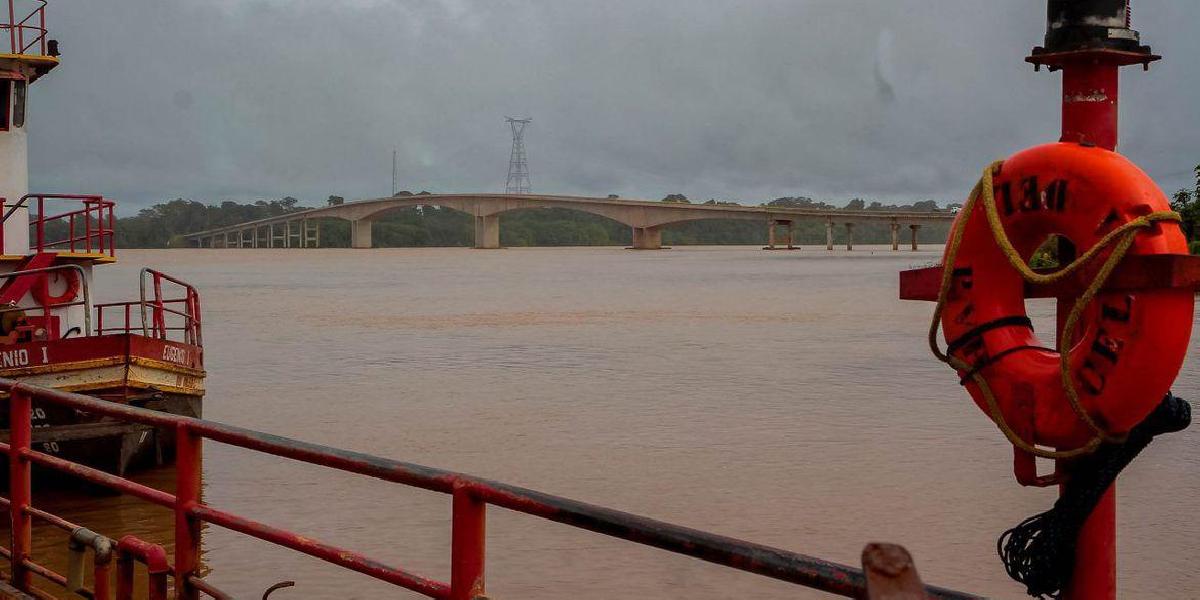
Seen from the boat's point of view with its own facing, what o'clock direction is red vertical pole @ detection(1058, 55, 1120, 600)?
The red vertical pole is roughly at 7 o'clock from the boat.

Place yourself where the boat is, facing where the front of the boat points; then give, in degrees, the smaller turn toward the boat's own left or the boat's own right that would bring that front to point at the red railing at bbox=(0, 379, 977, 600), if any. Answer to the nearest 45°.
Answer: approximately 135° to the boat's own left
